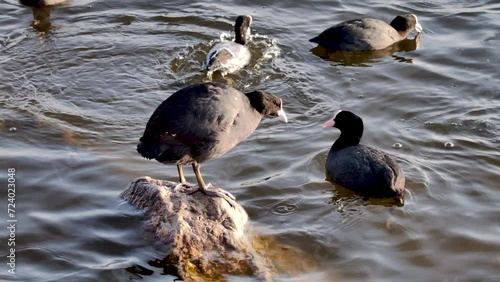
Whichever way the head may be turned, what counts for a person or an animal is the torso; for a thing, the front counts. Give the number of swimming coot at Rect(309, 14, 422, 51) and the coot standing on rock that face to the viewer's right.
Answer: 2

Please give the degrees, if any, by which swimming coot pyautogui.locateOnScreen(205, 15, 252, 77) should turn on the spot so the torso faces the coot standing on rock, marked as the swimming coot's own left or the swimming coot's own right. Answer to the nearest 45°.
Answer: approximately 135° to the swimming coot's own right

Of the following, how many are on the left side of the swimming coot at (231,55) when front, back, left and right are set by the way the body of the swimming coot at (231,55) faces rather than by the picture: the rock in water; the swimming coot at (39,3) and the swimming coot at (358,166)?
1

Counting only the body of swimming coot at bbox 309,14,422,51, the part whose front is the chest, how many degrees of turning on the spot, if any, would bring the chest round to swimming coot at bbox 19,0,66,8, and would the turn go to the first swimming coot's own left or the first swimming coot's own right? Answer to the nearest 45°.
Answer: approximately 180°

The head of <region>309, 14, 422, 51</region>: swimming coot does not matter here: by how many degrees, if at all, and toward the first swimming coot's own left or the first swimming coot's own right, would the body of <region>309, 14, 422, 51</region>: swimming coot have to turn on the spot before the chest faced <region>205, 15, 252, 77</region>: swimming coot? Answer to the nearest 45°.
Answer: approximately 135° to the first swimming coot's own right

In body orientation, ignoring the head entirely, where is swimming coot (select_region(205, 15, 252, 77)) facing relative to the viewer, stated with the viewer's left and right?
facing away from the viewer and to the right of the viewer

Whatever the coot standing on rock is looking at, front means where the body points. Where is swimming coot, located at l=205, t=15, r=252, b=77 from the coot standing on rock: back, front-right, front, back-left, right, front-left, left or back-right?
left

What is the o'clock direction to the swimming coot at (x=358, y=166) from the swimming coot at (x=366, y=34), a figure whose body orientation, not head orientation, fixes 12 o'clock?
the swimming coot at (x=358, y=166) is roughly at 3 o'clock from the swimming coot at (x=366, y=34).

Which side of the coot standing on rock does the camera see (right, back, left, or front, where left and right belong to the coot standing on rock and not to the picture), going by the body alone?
right

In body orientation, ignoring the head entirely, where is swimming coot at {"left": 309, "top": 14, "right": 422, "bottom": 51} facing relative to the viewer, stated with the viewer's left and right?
facing to the right of the viewer

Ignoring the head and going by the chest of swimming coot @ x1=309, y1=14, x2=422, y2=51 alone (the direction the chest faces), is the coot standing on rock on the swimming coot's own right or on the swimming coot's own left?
on the swimming coot's own right
